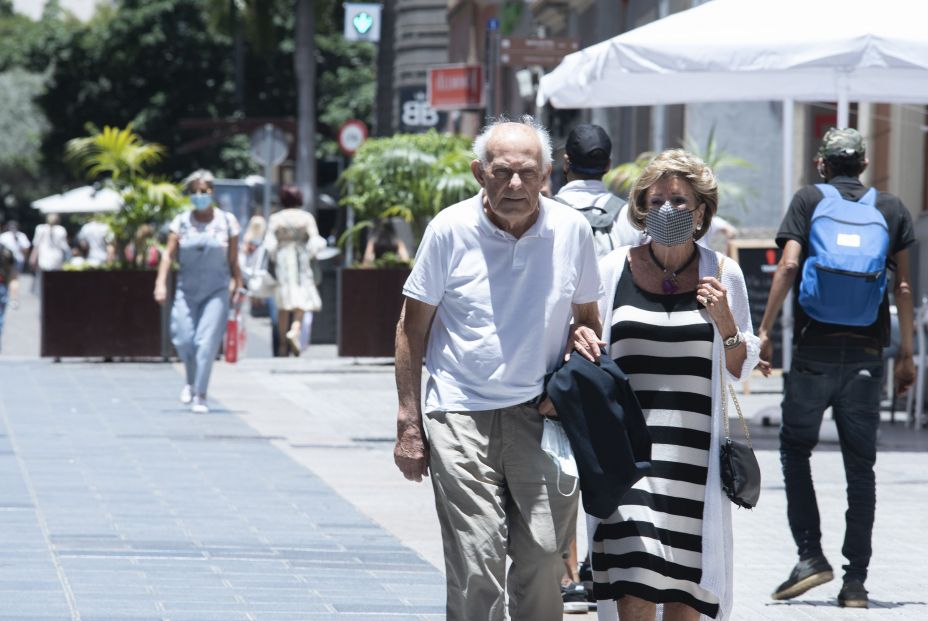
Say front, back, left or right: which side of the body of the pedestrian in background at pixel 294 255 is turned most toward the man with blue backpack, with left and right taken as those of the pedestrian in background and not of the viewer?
back

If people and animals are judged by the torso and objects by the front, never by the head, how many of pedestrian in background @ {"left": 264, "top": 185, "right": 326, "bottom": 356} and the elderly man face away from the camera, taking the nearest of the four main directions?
1

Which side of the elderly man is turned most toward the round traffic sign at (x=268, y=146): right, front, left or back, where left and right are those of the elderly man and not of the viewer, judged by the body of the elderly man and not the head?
back

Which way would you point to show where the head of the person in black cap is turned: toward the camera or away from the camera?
away from the camera

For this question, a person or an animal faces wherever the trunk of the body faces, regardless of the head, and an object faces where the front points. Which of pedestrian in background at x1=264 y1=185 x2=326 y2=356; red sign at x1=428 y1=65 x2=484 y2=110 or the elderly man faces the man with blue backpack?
the red sign

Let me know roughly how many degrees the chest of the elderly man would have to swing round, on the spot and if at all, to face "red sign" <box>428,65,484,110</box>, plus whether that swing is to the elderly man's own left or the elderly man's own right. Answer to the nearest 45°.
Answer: approximately 180°

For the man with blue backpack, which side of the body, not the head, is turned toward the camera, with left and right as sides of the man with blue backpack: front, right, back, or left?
back

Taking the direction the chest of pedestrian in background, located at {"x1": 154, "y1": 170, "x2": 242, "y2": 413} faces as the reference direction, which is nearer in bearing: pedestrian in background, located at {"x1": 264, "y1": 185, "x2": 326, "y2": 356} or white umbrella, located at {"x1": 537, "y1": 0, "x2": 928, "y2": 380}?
the white umbrella

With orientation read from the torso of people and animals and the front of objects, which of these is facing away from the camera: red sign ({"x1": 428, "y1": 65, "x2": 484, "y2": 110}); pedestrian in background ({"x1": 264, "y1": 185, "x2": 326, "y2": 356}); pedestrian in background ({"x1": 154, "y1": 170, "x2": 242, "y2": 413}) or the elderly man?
pedestrian in background ({"x1": 264, "y1": 185, "x2": 326, "y2": 356})
